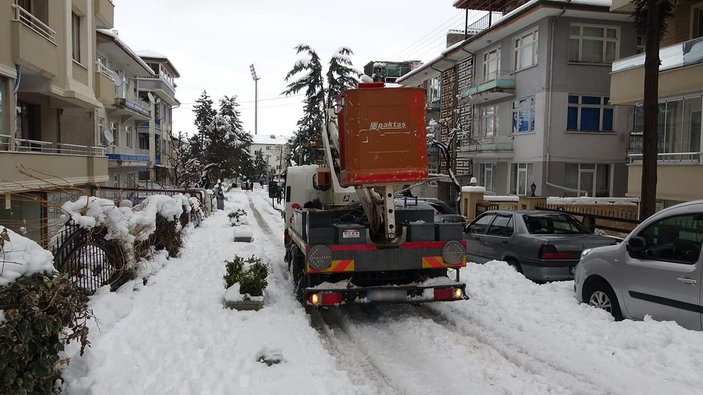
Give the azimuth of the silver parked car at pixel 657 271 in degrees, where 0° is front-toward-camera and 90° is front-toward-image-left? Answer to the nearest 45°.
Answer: approximately 135°

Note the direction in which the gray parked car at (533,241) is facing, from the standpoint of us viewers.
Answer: facing away from the viewer and to the left of the viewer

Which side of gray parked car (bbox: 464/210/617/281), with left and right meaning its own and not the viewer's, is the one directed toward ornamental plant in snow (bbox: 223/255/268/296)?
left

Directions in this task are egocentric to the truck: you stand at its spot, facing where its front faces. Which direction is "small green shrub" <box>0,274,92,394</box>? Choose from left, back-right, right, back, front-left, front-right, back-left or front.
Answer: back-left

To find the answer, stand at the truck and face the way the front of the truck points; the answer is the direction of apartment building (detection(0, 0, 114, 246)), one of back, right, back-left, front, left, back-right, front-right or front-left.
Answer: front-left

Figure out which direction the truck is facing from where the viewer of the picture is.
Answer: facing away from the viewer

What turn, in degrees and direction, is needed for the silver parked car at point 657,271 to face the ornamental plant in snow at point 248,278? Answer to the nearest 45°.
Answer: approximately 45° to its left

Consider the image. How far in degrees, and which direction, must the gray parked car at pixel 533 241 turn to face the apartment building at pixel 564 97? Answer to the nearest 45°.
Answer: approximately 45° to its right

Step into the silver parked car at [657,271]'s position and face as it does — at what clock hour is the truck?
The truck is roughly at 10 o'clock from the silver parked car.
